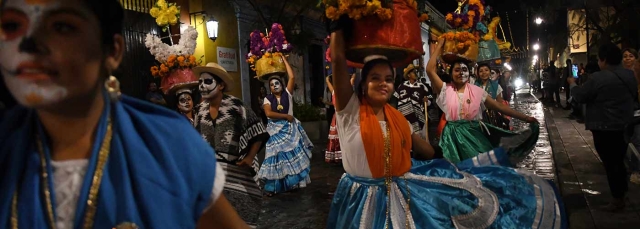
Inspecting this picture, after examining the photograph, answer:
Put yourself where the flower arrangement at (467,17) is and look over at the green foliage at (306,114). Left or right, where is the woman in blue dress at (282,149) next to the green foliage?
left

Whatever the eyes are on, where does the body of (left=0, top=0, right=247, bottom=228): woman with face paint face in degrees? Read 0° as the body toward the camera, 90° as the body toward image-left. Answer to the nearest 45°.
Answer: approximately 45°

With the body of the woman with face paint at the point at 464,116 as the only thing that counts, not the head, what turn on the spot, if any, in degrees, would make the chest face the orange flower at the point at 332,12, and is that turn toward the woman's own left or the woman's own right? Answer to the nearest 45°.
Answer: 0° — they already face it

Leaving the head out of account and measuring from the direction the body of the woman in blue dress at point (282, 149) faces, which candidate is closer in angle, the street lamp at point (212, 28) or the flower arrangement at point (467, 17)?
the flower arrangement

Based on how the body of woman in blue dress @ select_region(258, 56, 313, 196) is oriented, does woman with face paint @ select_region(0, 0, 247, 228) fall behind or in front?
in front
